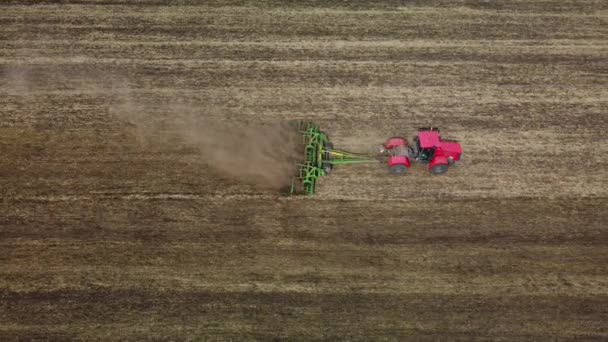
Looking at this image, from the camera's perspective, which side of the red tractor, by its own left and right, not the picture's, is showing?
right

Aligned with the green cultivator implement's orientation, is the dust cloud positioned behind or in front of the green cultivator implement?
behind

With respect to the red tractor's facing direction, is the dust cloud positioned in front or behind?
behind

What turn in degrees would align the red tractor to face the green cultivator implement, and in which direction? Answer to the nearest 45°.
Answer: approximately 180°

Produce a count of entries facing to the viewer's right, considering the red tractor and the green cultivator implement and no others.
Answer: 2

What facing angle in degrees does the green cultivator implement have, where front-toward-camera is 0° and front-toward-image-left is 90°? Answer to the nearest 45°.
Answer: approximately 270°

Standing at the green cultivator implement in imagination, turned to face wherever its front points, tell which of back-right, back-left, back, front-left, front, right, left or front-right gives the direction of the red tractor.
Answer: front

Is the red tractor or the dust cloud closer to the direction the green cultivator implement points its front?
the red tractor

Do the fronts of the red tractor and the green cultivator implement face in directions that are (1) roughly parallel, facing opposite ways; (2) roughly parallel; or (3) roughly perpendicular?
roughly parallel
